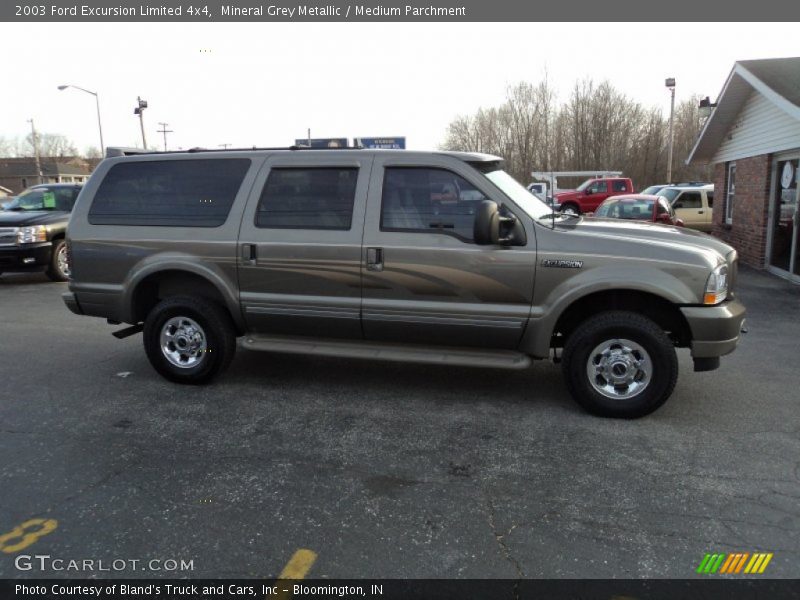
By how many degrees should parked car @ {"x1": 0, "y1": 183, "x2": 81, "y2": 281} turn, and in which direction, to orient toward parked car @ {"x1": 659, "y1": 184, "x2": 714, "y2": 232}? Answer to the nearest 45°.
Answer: approximately 135° to its left

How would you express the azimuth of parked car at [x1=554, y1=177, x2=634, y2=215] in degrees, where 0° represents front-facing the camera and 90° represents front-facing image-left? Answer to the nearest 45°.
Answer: approximately 90°

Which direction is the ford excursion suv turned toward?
to the viewer's right

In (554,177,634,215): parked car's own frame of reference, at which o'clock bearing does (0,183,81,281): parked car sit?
(0,183,81,281): parked car is roughly at 10 o'clock from (554,177,634,215): parked car.

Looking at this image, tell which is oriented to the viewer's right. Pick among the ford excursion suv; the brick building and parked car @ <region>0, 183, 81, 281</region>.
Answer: the ford excursion suv

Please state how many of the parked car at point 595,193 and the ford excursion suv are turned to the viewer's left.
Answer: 1

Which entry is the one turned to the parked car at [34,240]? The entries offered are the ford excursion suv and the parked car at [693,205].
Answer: the parked car at [693,205]

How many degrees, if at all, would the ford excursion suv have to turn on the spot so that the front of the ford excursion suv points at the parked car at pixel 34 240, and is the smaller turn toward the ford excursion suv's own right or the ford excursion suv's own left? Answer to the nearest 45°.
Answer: approximately 135° to the ford excursion suv's own left

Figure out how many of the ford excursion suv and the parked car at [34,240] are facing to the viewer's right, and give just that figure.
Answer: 1
